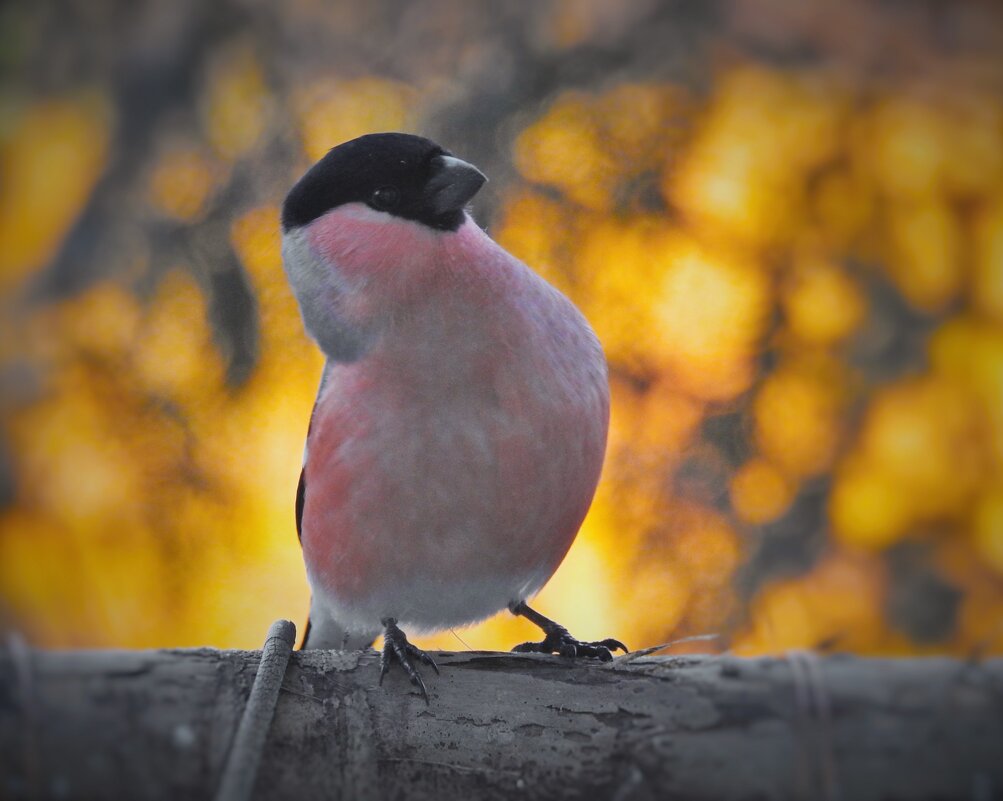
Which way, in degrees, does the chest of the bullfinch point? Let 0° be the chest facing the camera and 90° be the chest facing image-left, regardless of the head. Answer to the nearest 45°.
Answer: approximately 315°
